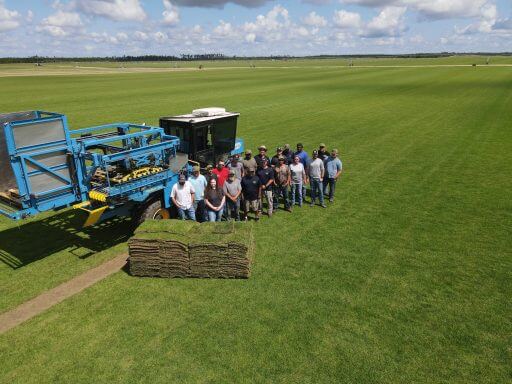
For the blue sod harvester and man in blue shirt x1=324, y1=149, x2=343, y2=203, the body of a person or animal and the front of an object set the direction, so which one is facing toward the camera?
the man in blue shirt

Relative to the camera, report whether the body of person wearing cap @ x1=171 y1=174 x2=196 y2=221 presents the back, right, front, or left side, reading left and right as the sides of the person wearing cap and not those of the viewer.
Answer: front

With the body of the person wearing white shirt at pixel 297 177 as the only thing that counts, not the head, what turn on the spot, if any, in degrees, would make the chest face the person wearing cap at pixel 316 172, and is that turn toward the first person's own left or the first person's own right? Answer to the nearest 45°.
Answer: approximately 90° to the first person's own left

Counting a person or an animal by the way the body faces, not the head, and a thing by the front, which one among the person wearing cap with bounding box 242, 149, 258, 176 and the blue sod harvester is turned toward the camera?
the person wearing cap

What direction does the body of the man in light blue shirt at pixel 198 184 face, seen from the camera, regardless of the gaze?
toward the camera

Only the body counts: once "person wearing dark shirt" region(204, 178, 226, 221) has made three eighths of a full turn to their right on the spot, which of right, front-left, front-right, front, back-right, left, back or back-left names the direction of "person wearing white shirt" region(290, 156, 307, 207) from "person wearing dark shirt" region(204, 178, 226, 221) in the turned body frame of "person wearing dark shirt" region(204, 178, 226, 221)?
right

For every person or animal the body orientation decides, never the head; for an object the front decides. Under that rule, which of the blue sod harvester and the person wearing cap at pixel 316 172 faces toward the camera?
the person wearing cap

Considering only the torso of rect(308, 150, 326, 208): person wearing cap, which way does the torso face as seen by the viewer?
toward the camera

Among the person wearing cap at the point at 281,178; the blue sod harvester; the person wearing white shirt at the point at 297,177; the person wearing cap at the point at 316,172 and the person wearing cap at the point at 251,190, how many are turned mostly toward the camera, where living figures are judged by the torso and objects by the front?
4

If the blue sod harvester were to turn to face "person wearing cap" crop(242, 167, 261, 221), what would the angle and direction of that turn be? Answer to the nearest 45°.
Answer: approximately 45° to its right

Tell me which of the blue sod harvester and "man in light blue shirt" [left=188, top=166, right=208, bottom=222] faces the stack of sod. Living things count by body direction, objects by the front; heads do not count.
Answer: the man in light blue shirt

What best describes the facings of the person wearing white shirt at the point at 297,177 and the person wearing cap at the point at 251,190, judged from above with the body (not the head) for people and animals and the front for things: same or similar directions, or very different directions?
same or similar directions

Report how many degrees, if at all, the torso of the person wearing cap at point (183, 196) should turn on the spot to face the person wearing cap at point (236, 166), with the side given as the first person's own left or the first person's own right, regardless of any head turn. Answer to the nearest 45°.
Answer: approximately 135° to the first person's own left

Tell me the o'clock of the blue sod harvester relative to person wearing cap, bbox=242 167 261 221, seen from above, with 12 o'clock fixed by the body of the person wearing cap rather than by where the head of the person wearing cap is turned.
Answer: The blue sod harvester is roughly at 2 o'clock from the person wearing cap.

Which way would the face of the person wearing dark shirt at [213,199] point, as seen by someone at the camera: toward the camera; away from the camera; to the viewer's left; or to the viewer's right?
toward the camera

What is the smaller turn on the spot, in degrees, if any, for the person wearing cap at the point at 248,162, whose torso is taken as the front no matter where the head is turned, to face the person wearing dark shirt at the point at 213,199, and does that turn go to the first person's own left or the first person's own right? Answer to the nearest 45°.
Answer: approximately 45° to the first person's own right

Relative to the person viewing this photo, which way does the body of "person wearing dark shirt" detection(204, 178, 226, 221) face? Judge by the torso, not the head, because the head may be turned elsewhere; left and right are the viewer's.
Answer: facing the viewer

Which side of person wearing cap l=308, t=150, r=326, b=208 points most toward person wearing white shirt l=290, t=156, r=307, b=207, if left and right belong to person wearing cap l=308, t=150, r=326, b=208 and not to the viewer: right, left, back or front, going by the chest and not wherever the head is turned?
right
